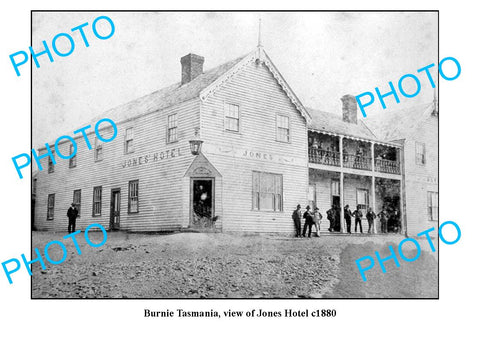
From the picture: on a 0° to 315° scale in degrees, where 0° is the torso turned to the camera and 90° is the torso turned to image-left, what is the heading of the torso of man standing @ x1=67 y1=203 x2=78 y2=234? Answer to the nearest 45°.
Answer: approximately 0°

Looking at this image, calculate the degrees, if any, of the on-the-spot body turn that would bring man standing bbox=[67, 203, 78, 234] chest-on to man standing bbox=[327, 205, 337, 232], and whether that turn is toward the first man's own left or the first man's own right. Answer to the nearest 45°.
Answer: approximately 90° to the first man's own left

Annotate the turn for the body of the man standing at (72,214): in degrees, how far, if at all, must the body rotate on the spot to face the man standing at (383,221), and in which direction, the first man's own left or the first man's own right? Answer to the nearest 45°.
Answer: approximately 90° to the first man's own left

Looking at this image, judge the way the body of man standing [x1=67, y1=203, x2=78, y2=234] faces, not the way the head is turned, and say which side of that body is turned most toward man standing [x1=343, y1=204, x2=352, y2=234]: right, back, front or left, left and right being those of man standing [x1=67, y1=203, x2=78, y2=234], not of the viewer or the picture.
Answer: left
